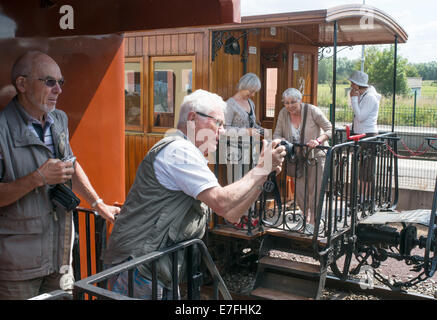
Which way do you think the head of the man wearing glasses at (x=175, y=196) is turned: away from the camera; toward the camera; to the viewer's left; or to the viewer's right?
to the viewer's right

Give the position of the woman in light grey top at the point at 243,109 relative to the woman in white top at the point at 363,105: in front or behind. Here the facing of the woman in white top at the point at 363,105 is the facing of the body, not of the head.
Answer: in front

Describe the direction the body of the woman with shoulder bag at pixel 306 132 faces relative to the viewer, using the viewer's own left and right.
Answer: facing the viewer and to the left of the viewer

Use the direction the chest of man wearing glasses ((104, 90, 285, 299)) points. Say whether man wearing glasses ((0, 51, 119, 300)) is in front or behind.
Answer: behind

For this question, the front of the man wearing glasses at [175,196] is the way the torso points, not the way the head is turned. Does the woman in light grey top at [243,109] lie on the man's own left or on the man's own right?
on the man's own left

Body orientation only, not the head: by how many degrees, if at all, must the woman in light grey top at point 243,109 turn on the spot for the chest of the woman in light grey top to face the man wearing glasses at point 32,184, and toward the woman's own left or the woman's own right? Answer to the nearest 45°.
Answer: approximately 45° to the woman's own right

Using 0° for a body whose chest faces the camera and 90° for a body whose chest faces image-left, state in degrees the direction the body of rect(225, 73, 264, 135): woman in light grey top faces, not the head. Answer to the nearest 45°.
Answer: approximately 315°

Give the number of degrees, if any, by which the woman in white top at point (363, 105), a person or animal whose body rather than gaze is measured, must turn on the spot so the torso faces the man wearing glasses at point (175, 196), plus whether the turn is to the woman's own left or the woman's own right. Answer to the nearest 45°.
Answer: approximately 90° to the woman's own left

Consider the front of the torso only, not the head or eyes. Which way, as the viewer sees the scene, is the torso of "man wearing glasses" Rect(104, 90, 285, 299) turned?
to the viewer's right

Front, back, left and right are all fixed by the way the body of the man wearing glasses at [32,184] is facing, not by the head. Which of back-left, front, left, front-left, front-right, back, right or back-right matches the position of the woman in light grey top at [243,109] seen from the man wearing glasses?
left

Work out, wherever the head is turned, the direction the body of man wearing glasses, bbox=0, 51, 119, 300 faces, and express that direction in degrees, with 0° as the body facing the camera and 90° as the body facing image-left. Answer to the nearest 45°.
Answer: approximately 315°

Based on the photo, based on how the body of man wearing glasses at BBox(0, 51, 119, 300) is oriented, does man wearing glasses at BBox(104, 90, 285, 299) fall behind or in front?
in front

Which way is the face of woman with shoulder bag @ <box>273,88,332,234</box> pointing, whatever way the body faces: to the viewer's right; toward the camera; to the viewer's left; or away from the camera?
toward the camera

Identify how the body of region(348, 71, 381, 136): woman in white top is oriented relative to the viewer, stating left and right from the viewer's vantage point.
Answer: facing to the left of the viewer

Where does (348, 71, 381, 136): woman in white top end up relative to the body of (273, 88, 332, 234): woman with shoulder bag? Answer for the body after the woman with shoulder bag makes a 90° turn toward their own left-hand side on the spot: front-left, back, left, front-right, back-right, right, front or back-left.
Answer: left

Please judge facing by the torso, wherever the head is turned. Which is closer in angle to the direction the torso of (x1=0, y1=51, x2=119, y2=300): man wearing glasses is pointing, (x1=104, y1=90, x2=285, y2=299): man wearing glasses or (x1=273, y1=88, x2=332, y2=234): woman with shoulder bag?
the man wearing glasses
